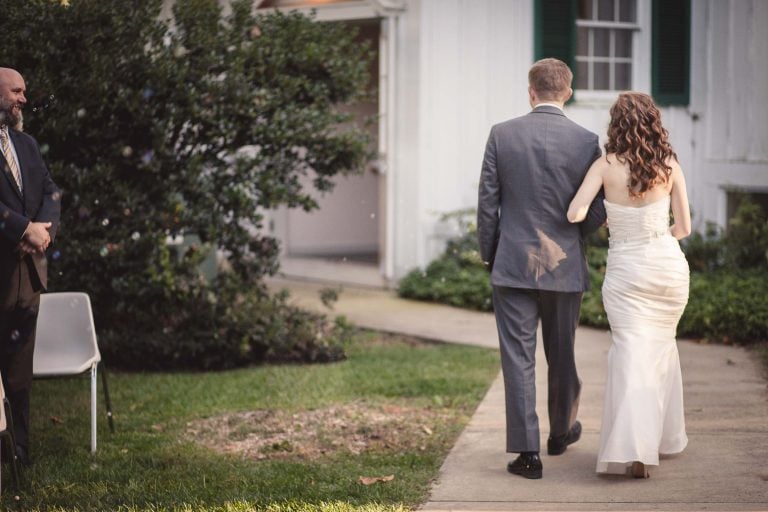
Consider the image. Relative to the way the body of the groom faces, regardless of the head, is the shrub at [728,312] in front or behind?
in front

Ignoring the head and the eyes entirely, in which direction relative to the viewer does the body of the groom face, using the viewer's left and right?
facing away from the viewer

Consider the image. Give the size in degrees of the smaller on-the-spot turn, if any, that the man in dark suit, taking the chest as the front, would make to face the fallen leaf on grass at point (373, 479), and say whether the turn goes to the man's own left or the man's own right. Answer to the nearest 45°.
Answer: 0° — they already face it

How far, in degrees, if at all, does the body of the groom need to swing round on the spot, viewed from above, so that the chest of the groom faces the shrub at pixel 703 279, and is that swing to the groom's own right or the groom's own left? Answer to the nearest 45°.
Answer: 0° — they already face it

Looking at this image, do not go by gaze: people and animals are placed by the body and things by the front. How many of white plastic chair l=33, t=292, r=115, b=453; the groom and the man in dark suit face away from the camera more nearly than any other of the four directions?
1

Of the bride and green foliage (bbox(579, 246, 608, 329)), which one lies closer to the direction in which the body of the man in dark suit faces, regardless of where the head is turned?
the bride

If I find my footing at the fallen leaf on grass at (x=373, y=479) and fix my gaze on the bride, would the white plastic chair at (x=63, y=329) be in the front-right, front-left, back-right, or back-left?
back-left

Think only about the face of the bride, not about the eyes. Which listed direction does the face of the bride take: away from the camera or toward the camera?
away from the camera

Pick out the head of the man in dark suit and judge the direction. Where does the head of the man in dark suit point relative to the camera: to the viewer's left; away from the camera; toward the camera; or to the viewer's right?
to the viewer's right

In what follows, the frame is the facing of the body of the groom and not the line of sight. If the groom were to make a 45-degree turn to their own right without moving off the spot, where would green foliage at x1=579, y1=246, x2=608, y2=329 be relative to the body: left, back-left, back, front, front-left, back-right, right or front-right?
front-left

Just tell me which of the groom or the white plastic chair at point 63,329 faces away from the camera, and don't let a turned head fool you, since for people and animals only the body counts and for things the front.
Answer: the groom

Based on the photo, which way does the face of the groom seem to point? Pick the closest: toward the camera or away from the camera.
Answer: away from the camera
